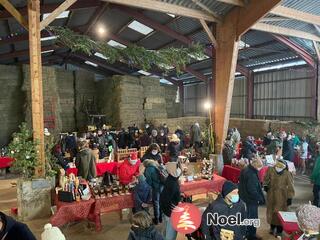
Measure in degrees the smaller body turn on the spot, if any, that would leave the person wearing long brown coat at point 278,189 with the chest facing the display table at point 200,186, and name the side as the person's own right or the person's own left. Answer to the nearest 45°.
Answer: approximately 90° to the person's own right

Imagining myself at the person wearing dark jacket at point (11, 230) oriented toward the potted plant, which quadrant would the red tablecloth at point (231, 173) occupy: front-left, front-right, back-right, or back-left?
front-right

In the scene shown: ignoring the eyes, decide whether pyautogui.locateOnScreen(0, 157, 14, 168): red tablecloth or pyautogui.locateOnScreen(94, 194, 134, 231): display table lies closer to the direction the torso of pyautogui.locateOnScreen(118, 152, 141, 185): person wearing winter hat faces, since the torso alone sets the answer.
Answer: the display table

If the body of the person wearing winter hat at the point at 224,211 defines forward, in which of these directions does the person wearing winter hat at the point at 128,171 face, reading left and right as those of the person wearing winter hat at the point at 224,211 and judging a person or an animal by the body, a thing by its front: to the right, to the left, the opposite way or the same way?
the same way

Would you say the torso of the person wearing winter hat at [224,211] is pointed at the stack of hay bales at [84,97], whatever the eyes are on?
no
